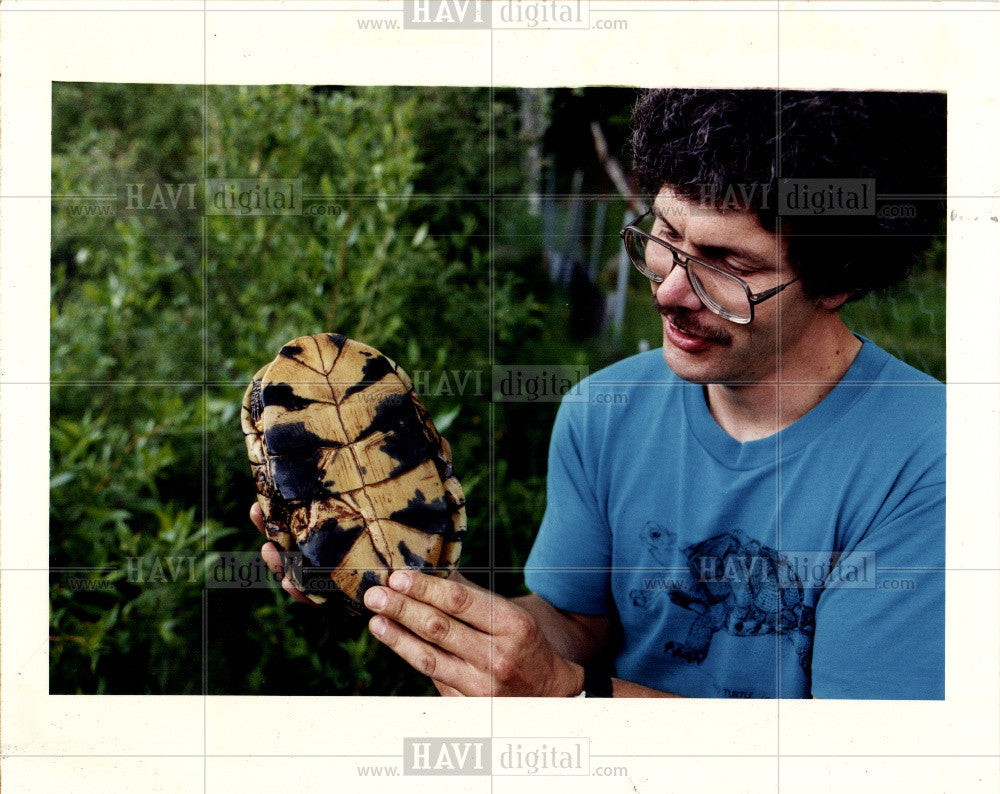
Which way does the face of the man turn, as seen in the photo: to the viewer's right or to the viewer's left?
to the viewer's left

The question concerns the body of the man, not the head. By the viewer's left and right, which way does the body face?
facing the viewer and to the left of the viewer
